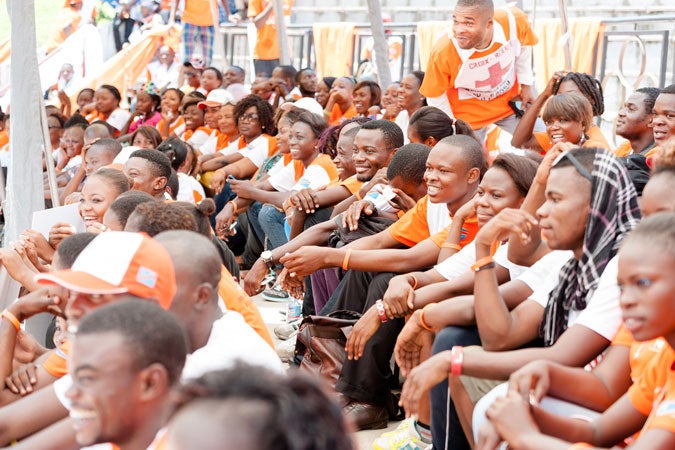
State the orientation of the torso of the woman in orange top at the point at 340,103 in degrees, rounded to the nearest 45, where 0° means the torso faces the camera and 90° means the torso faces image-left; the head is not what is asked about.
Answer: approximately 45°
